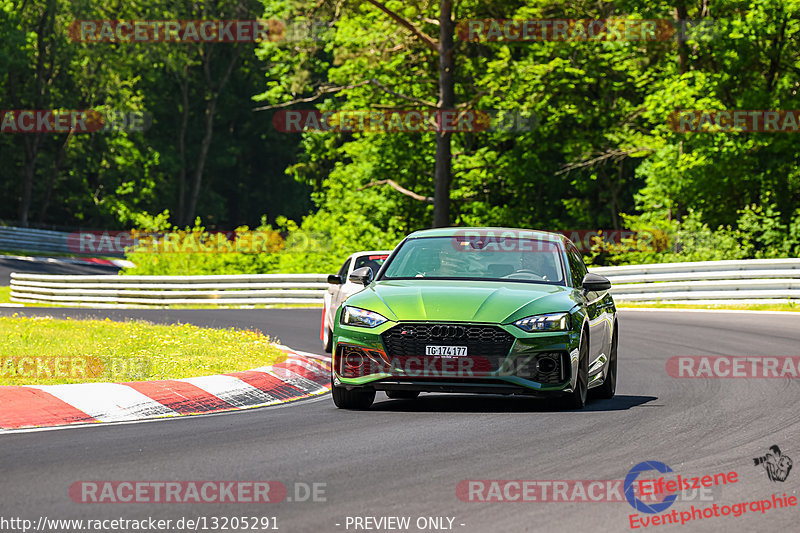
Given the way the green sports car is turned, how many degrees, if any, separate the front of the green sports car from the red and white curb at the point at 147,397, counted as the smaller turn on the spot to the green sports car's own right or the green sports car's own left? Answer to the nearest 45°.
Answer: approximately 90° to the green sports car's own right

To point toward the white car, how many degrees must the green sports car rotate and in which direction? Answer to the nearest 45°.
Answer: approximately 180°

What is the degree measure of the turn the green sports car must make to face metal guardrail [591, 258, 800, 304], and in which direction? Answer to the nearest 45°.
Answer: approximately 180°

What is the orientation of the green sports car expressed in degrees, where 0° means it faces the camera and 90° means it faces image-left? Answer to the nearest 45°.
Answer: approximately 0°

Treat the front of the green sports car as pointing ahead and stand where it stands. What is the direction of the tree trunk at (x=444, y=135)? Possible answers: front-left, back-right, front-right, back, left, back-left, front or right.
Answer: back
